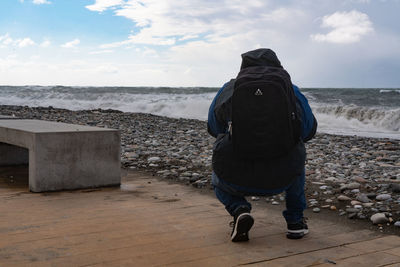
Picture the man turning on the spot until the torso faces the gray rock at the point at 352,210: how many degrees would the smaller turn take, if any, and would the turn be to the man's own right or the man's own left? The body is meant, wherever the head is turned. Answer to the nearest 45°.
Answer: approximately 45° to the man's own right

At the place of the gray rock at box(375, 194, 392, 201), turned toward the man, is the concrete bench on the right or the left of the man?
right

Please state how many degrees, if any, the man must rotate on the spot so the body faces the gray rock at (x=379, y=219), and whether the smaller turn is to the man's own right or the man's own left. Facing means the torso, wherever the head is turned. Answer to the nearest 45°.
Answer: approximately 45° to the man's own right

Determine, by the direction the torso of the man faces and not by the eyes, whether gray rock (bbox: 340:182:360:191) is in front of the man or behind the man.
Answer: in front

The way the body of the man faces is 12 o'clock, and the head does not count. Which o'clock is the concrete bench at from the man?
The concrete bench is roughly at 10 o'clock from the man.

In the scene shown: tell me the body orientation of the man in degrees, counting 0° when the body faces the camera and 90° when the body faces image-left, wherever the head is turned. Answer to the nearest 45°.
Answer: approximately 180°

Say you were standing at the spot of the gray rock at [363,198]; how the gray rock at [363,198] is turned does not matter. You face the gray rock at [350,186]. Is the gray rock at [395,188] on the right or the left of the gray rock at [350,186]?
right

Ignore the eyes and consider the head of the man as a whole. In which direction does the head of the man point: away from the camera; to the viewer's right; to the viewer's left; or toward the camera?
away from the camera

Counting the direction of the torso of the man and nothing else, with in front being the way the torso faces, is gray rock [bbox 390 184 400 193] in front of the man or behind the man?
in front
